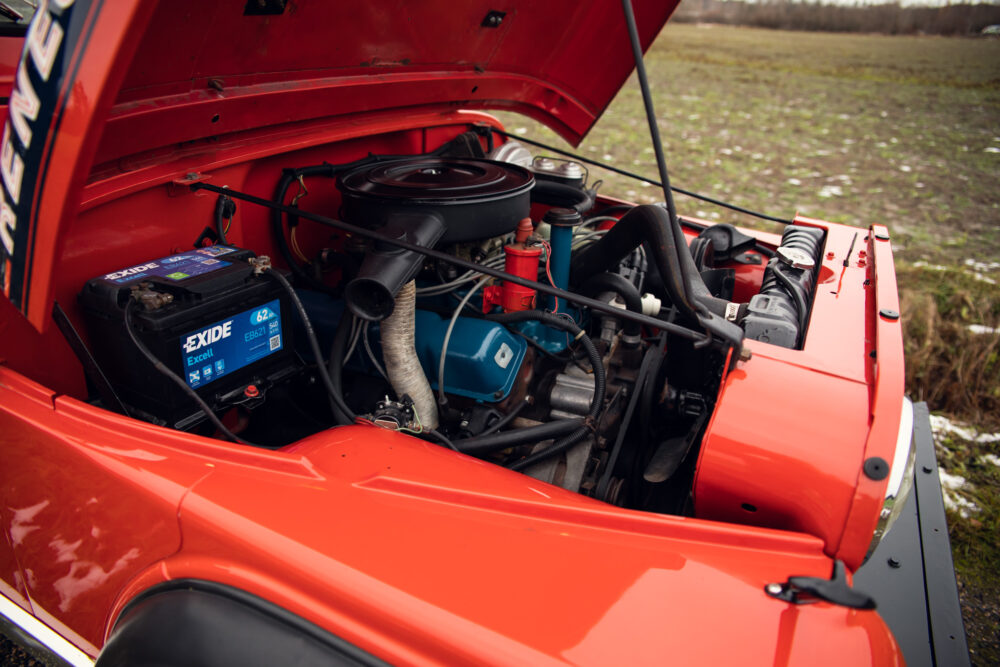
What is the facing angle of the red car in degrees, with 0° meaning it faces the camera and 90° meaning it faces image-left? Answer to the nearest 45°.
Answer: approximately 315°
